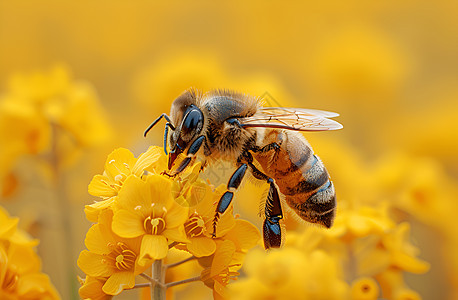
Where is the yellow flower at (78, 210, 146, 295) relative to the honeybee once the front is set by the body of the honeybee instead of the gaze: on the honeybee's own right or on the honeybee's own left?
on the honeybee's own left

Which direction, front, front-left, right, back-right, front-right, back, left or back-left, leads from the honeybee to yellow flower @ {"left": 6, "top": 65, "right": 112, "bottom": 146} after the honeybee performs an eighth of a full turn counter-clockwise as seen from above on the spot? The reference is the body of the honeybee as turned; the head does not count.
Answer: right

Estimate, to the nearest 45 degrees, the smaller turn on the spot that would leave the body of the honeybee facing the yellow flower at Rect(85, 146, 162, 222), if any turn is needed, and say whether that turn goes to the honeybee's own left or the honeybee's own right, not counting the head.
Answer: approximately 45° to the honeybee's own left

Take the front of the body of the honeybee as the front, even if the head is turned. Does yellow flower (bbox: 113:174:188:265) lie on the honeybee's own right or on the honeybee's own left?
on the honeybee's own left

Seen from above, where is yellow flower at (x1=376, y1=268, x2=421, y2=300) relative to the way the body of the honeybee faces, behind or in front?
behind

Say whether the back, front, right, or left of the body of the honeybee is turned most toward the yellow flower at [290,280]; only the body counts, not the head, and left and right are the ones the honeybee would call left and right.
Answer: left

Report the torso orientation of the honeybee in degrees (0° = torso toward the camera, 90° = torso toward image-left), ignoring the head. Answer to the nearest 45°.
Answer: approximately 90°

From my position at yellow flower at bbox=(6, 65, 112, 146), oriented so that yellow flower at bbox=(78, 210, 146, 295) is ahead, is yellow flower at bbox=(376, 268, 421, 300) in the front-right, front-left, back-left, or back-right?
front-left

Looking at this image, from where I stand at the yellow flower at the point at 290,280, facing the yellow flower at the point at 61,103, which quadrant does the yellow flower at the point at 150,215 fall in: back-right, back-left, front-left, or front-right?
front-left
